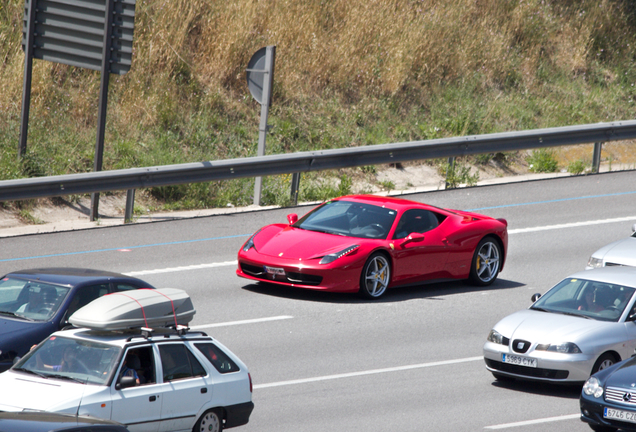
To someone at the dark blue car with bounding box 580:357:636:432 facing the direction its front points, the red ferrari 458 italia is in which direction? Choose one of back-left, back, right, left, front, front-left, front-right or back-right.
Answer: right

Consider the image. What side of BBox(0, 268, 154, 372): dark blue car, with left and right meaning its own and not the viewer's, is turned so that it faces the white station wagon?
left

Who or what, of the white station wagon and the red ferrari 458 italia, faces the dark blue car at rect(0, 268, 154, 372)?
the red ferrari 458 italia

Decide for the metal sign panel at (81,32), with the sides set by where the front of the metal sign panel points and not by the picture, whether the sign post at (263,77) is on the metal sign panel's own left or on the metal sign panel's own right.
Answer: on the metal sign panel's own right

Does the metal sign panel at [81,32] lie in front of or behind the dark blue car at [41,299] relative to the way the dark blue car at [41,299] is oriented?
behind

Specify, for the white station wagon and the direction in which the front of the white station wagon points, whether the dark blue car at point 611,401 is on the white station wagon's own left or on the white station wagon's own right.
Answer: on the white station wagon's own left

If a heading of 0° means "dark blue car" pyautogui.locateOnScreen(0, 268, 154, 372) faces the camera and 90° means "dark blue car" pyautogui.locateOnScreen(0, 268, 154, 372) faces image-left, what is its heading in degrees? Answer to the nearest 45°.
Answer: approximately 45°

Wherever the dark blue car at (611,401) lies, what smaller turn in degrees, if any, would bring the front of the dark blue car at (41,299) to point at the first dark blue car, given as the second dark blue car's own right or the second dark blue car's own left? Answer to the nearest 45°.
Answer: approximately 90° to the second dark blue car's own left

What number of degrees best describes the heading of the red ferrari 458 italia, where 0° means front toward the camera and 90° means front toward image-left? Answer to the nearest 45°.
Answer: approximately 45°

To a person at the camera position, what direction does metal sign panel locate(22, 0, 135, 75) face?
facing away from the viewer and to the right of the viewer
